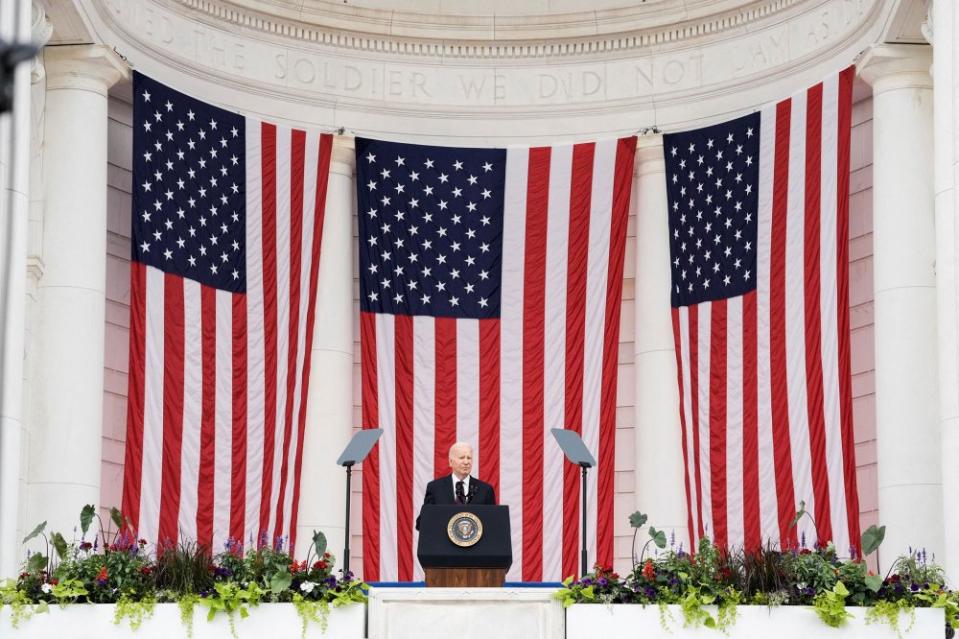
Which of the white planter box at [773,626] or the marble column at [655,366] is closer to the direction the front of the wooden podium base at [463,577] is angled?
the white planter box

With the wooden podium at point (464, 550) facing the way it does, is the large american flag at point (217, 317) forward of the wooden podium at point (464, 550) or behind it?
behind

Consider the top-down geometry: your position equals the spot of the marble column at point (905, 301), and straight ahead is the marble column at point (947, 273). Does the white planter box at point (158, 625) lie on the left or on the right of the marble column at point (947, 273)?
right

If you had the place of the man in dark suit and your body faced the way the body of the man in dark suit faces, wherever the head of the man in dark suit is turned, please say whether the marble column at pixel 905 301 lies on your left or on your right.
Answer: on your left

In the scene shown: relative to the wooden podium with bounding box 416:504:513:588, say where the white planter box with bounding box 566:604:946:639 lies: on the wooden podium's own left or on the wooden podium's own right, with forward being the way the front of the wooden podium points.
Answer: on the wooden podium's own left

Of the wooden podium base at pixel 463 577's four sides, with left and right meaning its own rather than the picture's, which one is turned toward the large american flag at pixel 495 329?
back

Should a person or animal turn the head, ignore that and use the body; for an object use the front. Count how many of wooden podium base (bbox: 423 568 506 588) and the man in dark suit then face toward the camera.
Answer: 2

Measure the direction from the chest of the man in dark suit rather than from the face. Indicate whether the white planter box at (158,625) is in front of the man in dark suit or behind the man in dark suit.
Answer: in front

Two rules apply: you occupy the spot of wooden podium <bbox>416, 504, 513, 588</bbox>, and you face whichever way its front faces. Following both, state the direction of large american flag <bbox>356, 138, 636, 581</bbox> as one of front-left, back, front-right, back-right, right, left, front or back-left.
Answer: back

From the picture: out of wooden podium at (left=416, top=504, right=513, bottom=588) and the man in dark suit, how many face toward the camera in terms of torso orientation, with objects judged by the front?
2

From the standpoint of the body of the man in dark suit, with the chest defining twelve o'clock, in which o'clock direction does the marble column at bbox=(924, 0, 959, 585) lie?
The marble column is roughly at 9 o'clock from the man in dark suit.
